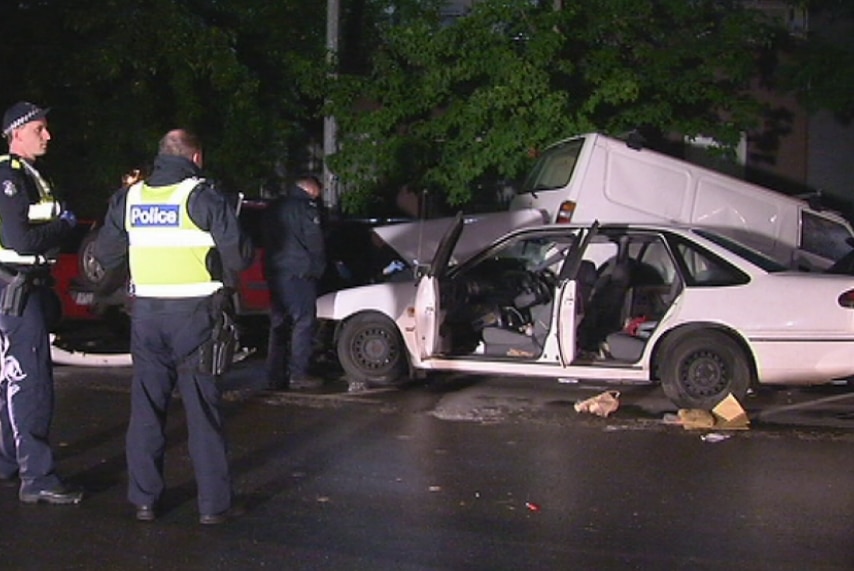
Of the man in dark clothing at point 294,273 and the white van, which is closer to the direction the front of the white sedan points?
the man in dark clothing

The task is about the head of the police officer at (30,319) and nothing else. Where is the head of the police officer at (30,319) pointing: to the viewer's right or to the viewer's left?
to the viewer's right

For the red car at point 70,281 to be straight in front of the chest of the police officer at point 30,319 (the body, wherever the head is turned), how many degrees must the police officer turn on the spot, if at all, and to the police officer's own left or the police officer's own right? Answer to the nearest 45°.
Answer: approximately 90° to the police officer's own left

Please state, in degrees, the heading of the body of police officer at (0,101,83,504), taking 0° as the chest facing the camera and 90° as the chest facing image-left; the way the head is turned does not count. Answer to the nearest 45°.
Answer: approximately 270°

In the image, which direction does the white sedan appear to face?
to the viewer's left

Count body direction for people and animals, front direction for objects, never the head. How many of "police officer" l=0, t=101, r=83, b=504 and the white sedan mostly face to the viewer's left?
1

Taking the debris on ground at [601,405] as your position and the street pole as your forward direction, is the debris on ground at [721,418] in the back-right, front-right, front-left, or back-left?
back-right

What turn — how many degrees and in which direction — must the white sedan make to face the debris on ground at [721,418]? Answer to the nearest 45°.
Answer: approximately 135° to its left

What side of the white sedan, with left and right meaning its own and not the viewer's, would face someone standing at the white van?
right

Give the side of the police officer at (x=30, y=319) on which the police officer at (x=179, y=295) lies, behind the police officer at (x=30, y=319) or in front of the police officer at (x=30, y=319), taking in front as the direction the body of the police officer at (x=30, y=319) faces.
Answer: in front

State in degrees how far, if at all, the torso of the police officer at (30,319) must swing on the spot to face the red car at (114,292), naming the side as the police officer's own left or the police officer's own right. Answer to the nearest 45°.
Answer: approximately 90° to the police officer's own left

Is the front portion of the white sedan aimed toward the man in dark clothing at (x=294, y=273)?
yes
